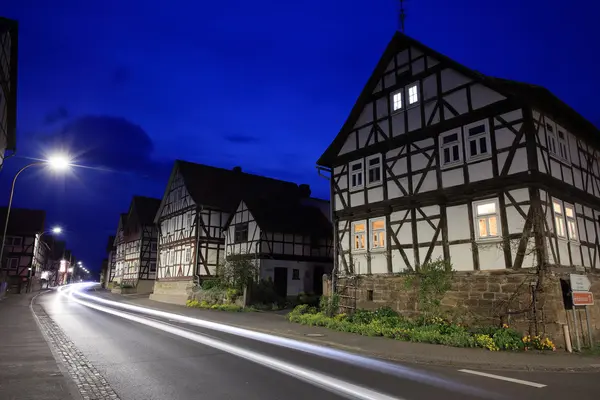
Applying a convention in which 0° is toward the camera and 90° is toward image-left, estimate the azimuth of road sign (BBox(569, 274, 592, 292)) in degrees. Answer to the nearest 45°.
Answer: approximately 0°

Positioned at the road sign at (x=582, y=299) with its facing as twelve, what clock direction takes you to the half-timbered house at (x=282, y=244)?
The half-timbered house is roughly at 4 o'clock from the road sign.

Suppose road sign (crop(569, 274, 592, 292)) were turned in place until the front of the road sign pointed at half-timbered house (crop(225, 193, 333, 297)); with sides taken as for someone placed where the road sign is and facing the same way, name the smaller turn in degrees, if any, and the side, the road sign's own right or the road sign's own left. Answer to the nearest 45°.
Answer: approximately 135° to the road sign's own right

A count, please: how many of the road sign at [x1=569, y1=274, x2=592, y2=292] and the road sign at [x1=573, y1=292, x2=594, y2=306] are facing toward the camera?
2

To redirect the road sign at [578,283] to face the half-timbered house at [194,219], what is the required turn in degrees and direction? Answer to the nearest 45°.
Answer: approximately 90° to its right
